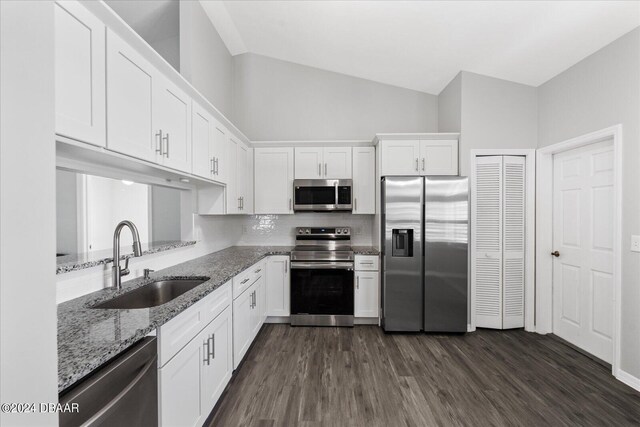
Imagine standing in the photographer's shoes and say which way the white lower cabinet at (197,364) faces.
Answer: facing the viewer and to the right of the viewer

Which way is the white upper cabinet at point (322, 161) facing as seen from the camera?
toward the camera

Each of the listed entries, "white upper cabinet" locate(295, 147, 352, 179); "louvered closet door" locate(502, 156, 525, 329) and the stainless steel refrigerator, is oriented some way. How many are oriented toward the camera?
3

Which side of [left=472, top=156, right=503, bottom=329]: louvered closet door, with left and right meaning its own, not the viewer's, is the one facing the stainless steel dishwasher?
front

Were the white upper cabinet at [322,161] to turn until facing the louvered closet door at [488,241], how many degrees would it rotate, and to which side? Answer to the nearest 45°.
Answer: approximately 90° to its left

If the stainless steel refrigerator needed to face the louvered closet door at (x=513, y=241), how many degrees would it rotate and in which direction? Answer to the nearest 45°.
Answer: approximately 135° to its left

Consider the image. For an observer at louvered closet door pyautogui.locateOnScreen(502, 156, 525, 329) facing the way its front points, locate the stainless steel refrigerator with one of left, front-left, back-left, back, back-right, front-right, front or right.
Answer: front-right

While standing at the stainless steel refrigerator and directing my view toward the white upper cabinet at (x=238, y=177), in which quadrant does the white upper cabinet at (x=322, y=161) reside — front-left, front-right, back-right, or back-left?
front-right

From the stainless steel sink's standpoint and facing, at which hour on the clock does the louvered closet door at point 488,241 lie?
The louvered closet door is roughly at 11 o'clock from the stainless steel sink.

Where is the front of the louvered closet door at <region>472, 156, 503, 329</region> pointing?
toward the camera

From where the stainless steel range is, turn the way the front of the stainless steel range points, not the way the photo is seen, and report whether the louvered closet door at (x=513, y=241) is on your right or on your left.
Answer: on your left

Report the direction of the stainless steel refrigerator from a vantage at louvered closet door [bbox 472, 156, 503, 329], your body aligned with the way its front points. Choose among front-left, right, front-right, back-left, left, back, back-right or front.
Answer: front-right

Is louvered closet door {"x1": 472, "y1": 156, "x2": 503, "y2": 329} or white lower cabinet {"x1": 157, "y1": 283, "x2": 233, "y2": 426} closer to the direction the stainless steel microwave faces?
the white lower cabinet

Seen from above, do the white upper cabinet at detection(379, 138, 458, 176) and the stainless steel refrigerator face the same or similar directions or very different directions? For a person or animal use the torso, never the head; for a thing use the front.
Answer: same or similar directions
